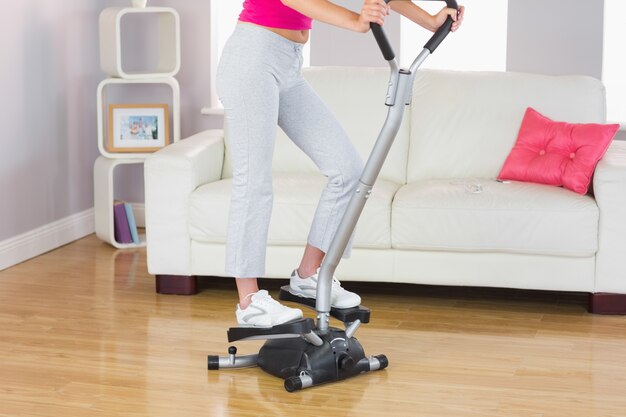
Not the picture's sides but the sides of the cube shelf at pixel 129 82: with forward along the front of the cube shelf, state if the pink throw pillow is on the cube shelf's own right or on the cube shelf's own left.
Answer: on the cube shelf's own left

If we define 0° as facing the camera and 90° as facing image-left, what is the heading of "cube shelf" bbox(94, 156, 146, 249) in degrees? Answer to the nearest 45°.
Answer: approximately 0°

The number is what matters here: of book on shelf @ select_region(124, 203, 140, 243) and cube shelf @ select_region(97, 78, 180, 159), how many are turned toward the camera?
2

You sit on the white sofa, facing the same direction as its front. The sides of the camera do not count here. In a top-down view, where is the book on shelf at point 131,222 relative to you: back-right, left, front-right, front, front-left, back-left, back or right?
back-right

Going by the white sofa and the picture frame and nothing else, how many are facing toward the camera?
2

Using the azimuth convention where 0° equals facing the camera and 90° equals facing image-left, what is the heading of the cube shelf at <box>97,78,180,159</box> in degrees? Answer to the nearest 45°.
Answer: approximately 0°

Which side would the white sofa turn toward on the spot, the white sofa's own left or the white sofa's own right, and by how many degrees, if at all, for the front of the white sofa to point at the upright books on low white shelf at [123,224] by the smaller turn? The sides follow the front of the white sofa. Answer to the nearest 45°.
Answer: approximately 135° to the white sofa's own right
